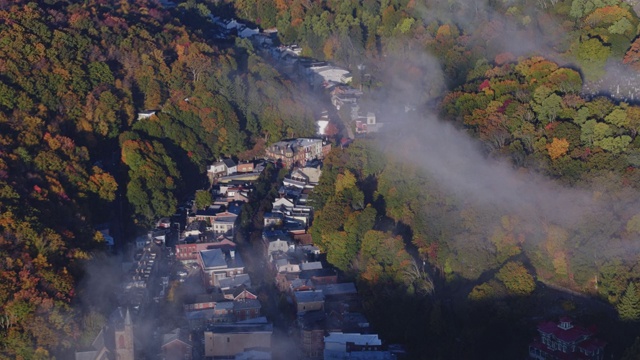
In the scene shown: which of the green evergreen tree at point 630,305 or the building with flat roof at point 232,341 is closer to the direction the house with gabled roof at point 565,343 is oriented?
the building with flat roof

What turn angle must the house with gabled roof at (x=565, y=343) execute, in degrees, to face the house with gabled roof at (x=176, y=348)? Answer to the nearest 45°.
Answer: approximately 45° to its right

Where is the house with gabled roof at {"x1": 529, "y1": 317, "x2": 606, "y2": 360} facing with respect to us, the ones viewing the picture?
facing the viewer and to the left of the viewer

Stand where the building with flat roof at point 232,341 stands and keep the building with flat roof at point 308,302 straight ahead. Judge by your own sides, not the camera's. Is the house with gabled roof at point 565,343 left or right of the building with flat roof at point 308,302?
right

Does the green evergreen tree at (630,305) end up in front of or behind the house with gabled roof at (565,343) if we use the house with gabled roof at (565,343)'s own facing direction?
behind
